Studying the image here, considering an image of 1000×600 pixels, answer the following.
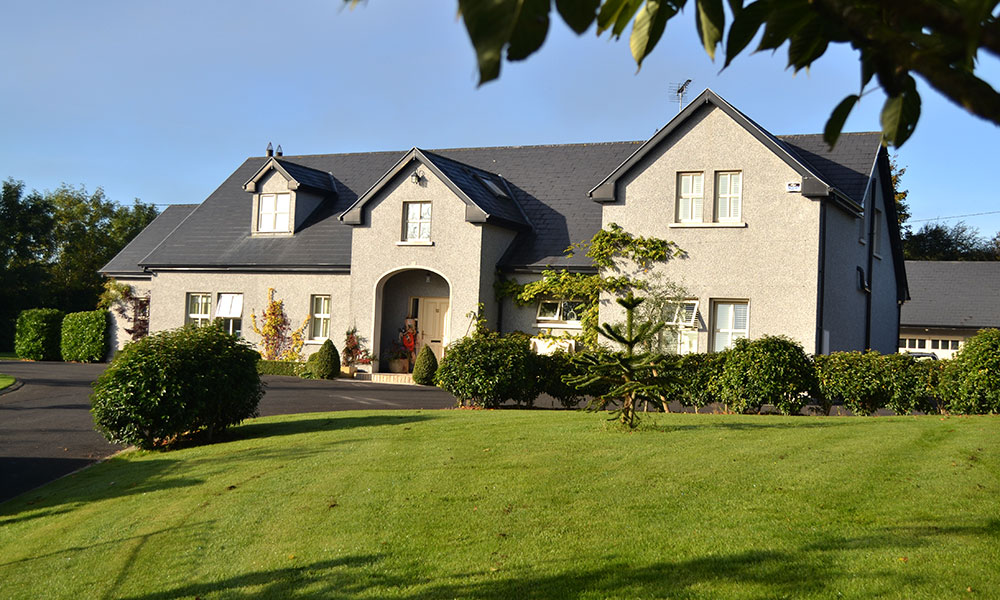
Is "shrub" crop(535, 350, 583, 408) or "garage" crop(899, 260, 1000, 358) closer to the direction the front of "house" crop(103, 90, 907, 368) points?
the shrub

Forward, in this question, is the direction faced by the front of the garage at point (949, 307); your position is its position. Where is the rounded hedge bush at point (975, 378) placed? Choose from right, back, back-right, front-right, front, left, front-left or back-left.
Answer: front

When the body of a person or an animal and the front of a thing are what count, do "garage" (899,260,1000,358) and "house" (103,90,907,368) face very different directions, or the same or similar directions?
same or similar directions

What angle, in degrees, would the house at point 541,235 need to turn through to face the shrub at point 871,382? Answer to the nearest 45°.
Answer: approximately 90° to its left

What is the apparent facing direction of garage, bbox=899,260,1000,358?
toward the camera

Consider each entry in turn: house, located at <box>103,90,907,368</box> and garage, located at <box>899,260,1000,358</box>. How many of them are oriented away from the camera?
0

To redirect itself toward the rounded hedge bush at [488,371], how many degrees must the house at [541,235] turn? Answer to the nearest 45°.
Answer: approximately 45° to its left

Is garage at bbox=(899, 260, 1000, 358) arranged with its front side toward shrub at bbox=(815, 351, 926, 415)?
yes

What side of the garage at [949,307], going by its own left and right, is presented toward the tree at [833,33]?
front

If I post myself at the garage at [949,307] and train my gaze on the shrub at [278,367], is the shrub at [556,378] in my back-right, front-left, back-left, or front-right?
front-left

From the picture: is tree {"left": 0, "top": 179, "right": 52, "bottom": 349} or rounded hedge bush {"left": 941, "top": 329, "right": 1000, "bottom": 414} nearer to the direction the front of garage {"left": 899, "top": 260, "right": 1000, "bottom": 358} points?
the rounded hedge bush

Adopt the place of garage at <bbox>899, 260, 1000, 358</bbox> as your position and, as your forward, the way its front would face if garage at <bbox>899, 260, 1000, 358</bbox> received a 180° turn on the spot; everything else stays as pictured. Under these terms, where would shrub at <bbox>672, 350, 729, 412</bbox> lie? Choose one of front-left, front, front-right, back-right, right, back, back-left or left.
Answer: back
